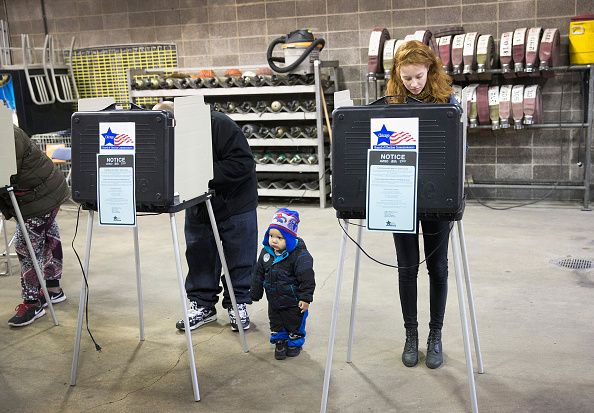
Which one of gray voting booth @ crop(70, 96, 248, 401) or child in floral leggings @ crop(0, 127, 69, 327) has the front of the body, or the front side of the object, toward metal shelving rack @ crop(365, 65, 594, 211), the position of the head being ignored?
the gray voting booth

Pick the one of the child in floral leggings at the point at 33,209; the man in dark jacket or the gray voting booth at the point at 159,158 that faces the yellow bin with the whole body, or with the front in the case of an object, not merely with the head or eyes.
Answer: the gray voting booth

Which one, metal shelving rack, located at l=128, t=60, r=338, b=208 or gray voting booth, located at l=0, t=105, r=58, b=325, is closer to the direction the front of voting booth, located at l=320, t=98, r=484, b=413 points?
the metal shelving rack

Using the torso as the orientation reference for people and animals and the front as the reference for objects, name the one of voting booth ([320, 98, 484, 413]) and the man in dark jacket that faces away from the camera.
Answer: the voting booth

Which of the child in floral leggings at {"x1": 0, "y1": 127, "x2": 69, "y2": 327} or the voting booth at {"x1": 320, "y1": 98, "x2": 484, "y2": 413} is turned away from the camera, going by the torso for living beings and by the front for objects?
the voting booth

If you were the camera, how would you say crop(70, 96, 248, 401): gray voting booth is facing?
facing away from the viewer and to the right of the viewer

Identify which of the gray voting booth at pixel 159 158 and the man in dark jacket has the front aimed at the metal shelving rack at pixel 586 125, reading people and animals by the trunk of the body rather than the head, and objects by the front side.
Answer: the gray voting booth

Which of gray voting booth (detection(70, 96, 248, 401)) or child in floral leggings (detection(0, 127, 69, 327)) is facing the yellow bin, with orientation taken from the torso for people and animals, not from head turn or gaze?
the gray voting booth

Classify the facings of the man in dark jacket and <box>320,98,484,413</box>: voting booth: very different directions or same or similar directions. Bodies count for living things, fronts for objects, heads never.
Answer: very different directions

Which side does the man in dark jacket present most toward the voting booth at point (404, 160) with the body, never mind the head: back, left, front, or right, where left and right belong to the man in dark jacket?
left

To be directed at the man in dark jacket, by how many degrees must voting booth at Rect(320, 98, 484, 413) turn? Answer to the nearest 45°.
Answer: approximately 45° to its left

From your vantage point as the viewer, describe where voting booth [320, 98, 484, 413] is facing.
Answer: facing away from the viewer

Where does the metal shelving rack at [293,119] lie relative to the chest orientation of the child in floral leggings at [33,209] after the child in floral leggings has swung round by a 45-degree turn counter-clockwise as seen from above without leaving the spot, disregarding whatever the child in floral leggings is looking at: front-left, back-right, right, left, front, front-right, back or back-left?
back-left
